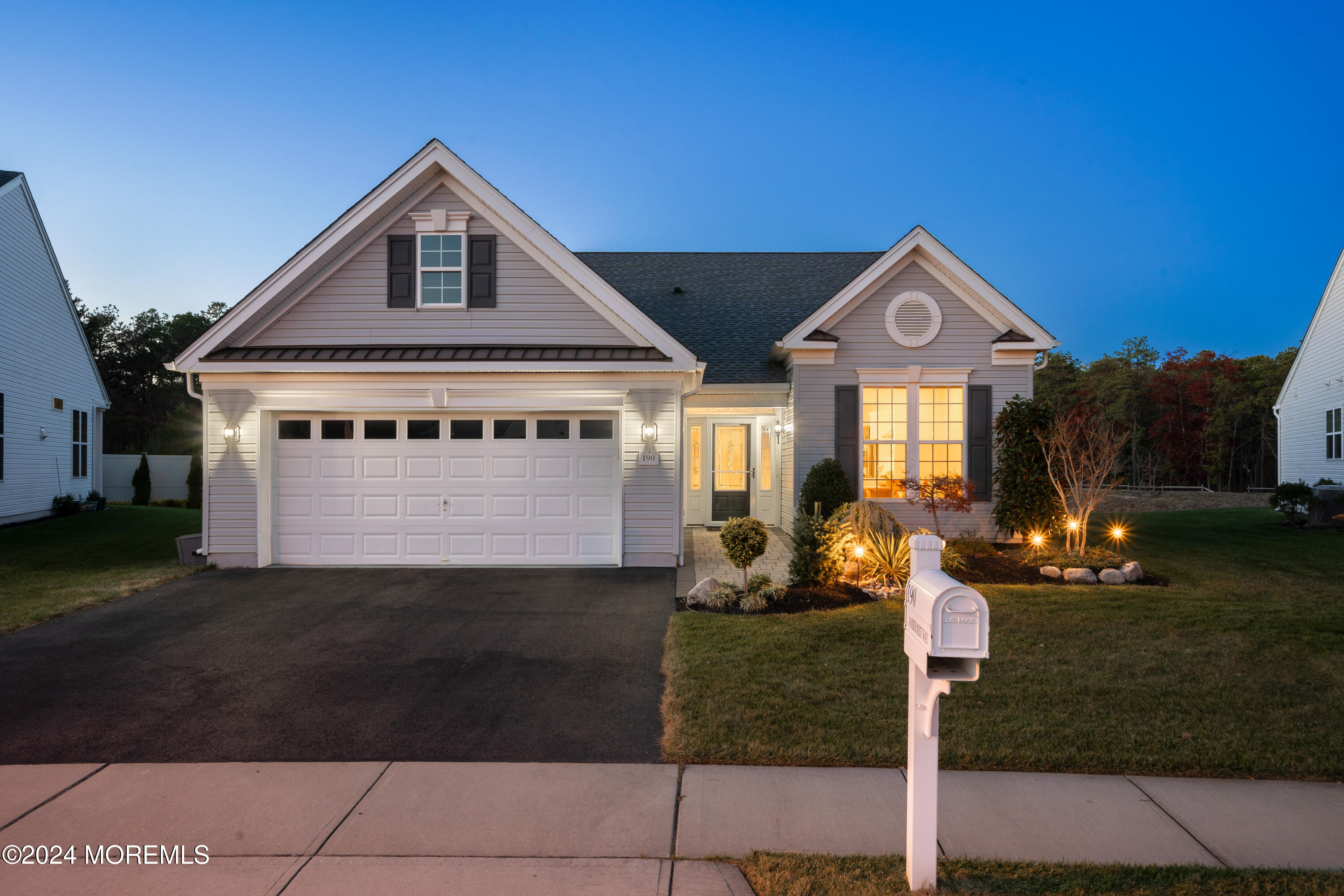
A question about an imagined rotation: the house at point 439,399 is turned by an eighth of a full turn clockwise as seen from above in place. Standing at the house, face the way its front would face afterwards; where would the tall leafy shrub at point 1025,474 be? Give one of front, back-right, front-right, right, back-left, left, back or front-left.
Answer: back-left

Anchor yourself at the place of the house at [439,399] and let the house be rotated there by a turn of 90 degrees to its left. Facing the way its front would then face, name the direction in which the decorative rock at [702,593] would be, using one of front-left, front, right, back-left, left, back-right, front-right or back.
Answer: front-right

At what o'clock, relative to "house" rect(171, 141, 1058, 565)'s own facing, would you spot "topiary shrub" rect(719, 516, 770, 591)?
The topiary shrub is roughly at 10 o'clock from the house.

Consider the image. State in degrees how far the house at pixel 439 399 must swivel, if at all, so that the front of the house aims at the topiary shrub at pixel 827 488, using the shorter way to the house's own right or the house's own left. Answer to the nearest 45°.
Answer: approximately 90° to the house's own left

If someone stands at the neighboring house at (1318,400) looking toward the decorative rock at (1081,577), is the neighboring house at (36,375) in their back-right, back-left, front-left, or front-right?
front-right

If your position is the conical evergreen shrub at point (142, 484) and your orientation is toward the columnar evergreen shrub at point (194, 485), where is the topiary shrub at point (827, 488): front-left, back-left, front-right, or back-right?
front-right

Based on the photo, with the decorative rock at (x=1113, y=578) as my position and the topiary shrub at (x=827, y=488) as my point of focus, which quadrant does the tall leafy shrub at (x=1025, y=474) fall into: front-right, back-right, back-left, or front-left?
front-right

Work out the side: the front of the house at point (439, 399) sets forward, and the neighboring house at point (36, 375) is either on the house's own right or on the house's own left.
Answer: on the house's own right

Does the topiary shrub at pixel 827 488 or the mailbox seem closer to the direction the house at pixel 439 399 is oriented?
the mailbox

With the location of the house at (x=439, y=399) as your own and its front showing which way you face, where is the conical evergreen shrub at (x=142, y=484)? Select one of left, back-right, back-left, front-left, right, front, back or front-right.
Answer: back-right

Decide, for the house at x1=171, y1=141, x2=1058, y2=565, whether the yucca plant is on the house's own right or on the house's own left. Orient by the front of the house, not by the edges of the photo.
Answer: on the house's own left

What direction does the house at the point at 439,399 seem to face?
toward the camera

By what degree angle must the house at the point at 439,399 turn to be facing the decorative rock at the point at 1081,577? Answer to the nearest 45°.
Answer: approximately 90° to its left

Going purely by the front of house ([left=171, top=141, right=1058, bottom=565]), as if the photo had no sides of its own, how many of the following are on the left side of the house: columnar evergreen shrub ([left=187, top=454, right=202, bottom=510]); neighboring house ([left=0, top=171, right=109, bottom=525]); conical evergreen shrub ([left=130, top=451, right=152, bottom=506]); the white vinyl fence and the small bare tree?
1

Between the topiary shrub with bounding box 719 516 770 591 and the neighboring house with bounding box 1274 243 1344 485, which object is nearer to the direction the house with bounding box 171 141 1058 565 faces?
the topiary shrub

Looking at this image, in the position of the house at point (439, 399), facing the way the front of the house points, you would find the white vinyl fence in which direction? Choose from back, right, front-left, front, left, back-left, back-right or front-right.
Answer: back-right

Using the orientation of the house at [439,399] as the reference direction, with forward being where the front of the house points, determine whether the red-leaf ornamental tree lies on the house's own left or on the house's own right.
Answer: on the house's own left

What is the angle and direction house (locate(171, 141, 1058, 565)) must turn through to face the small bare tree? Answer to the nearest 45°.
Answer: approximately 90° to its left
